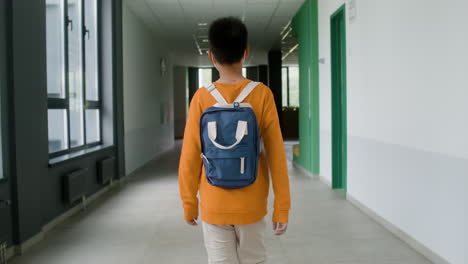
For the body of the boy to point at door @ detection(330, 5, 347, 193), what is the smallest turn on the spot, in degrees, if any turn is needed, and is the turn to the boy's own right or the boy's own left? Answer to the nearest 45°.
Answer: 0° — they already face it

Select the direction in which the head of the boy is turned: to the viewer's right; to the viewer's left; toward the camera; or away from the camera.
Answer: away from the camera

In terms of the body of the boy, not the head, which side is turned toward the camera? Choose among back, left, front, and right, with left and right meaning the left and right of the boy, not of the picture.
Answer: back

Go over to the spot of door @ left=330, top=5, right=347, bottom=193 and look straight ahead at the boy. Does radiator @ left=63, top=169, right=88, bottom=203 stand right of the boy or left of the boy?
right
